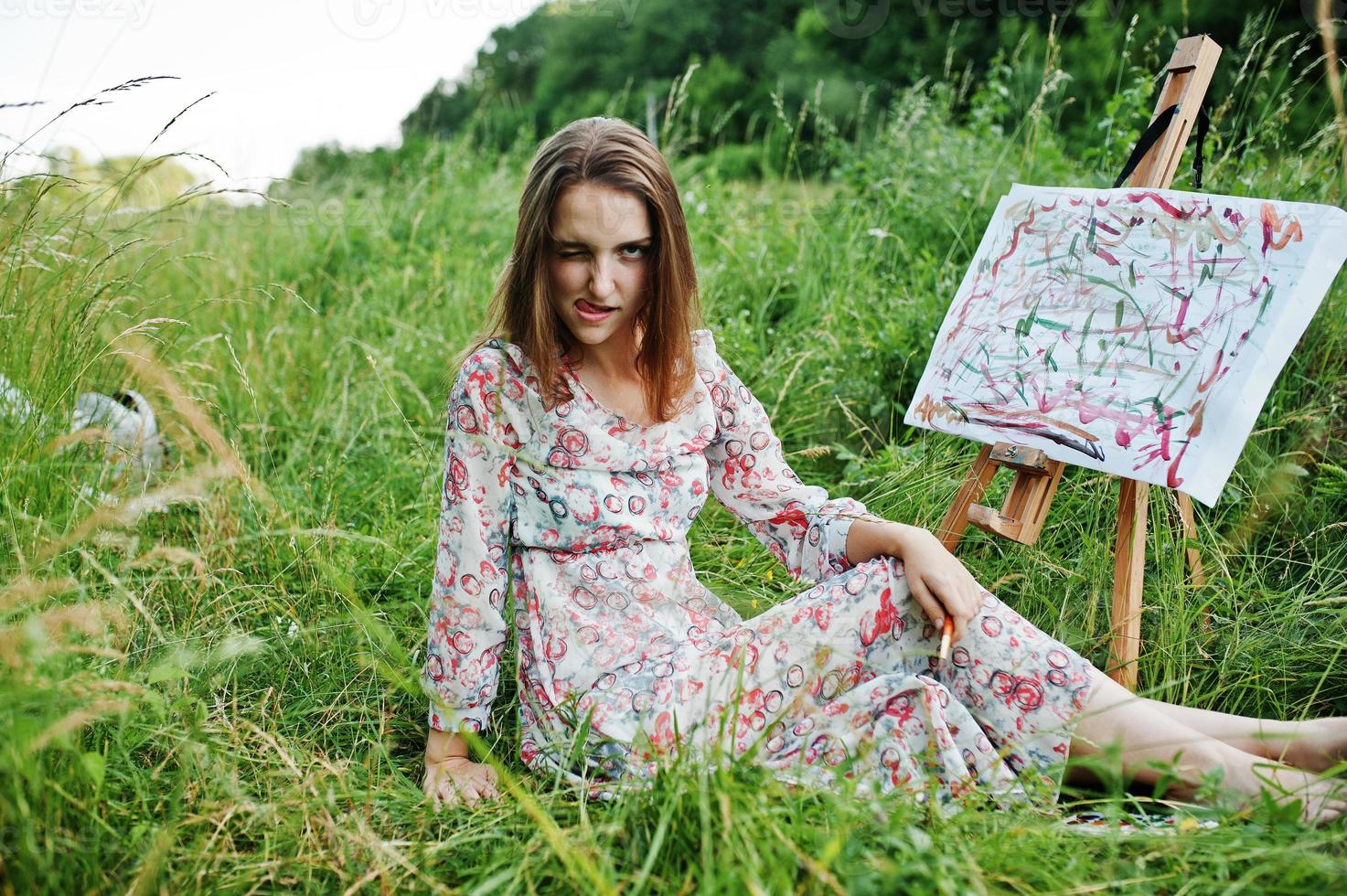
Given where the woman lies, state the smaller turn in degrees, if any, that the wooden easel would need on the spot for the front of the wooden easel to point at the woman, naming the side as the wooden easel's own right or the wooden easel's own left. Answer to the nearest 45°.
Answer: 0° — it already faces them

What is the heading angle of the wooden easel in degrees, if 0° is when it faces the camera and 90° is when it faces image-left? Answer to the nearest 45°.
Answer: approximately 45°

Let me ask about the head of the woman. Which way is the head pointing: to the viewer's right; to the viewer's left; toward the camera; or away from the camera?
toward the camera

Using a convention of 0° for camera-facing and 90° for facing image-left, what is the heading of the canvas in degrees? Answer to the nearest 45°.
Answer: approximately 45°

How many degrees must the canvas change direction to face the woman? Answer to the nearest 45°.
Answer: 0° — it already faces them
